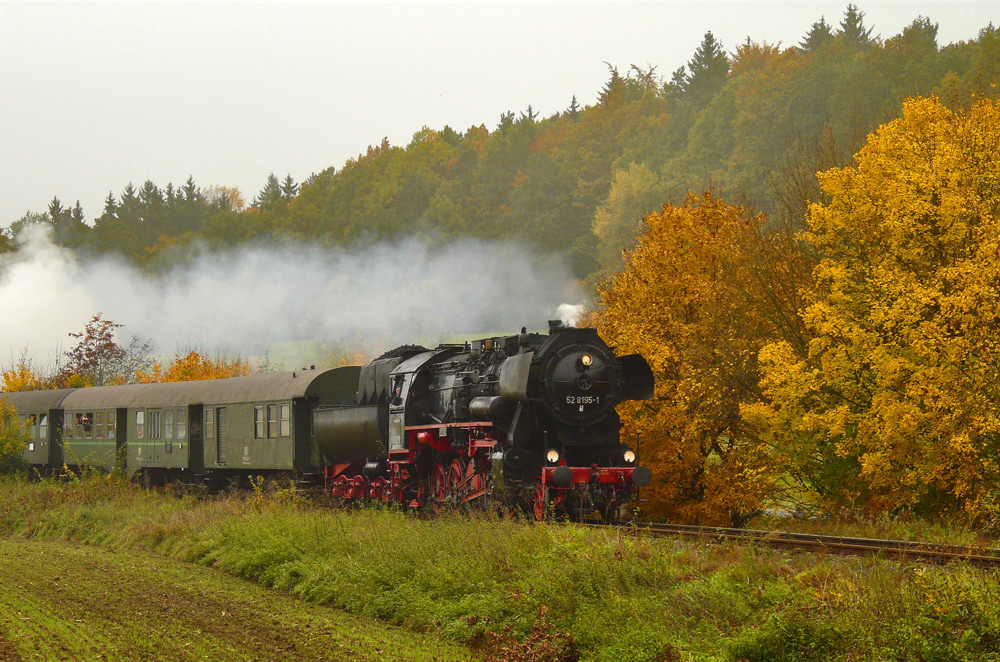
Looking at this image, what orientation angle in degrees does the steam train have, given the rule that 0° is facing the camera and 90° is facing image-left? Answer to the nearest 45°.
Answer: approximately 315°

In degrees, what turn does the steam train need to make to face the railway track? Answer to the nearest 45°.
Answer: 0° — it already faces it

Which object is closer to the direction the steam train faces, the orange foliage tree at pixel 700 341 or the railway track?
the railway track

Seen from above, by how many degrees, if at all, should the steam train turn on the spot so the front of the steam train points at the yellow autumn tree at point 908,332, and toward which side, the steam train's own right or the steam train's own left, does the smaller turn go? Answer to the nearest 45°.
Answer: approximately 45° to the steam train's own left
